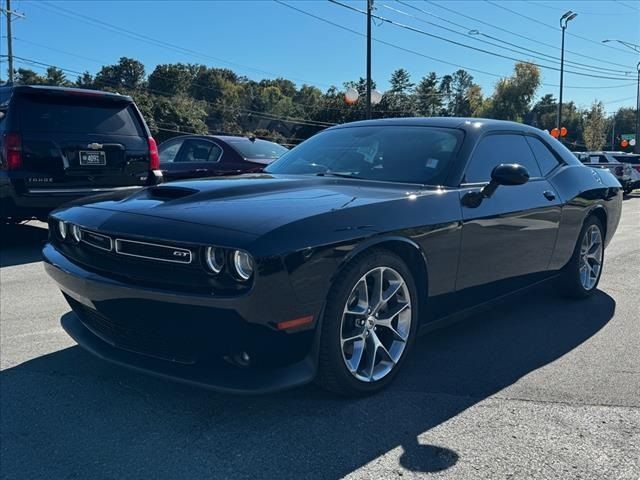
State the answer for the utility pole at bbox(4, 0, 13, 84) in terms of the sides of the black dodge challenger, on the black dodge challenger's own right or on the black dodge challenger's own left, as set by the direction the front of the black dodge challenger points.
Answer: on the black dodge challenger's own right

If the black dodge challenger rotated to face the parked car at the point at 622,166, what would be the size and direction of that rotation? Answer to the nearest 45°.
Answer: approximately 180°

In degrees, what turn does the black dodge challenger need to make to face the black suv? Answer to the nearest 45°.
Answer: approximately 90° to its right

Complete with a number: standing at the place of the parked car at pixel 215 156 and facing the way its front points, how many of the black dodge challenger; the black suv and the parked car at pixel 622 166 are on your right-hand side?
1
